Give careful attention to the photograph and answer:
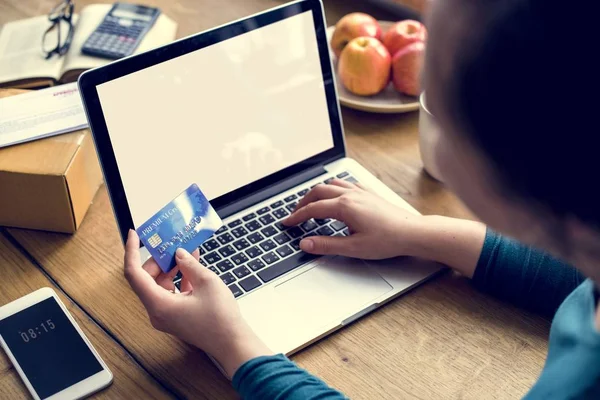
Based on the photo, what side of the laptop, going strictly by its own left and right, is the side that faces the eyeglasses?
back

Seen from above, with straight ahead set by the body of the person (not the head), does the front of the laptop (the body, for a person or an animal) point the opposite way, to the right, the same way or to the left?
the opposite way

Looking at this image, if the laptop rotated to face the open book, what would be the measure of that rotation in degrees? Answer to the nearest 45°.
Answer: approximately 180°

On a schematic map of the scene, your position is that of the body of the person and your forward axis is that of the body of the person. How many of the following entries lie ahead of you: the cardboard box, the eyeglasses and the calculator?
3

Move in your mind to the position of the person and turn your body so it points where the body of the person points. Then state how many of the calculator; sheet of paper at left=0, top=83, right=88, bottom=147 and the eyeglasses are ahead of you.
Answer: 3

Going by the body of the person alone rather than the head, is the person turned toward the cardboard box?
yes

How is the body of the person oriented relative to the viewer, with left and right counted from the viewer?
facing away from the viewer and to the left of the viewer

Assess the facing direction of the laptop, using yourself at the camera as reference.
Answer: facing the viewer and to the right of the viewer

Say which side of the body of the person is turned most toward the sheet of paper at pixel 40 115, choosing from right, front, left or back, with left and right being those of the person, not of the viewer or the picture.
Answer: front

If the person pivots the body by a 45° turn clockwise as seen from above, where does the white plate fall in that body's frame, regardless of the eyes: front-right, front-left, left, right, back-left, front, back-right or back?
front

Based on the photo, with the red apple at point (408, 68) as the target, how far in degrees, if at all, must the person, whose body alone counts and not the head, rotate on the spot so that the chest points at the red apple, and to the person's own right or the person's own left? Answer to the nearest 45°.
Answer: approximately 45° to the person's own right

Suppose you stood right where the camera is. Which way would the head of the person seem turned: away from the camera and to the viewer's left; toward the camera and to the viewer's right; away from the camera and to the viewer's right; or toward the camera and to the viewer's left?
away from the camera and to the viewer's left

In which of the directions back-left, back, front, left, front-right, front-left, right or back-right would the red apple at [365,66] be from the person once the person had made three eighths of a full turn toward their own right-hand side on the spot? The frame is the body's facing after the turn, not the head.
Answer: left
